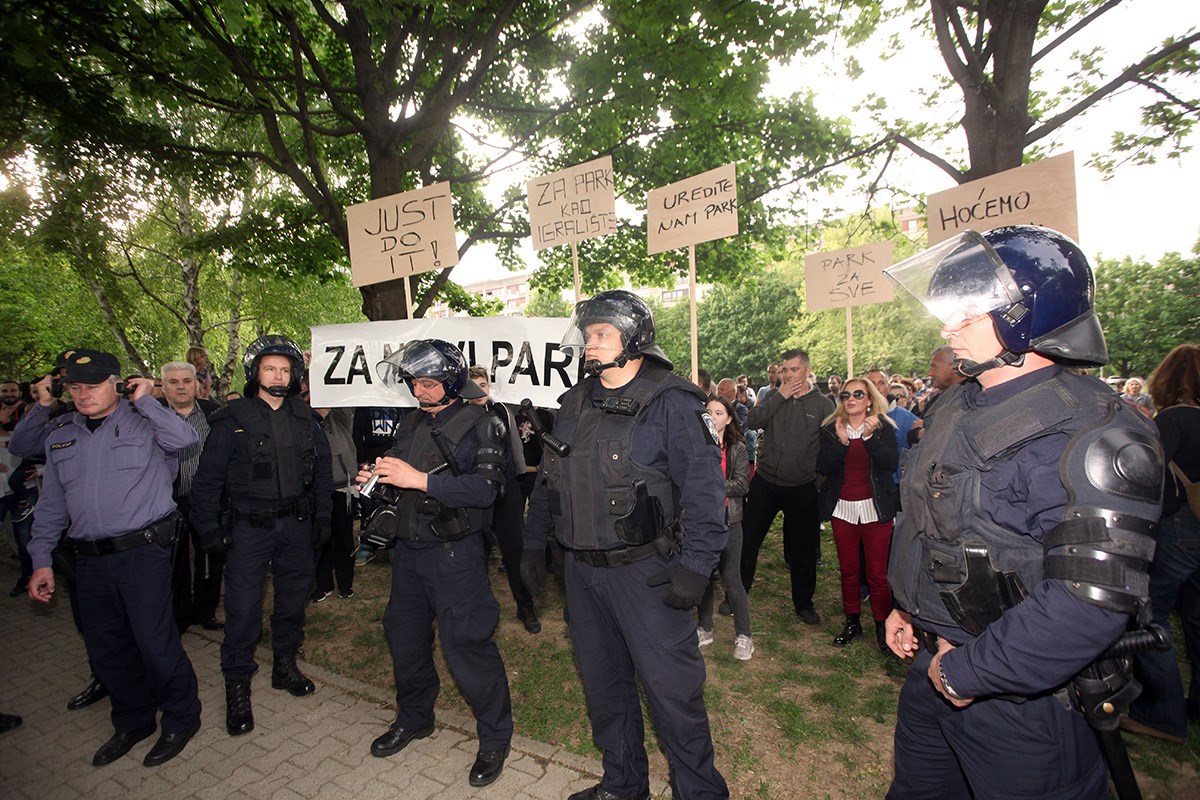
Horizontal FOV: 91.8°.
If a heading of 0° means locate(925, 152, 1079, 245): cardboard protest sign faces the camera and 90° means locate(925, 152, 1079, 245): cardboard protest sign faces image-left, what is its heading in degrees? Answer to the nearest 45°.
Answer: approximately 0°

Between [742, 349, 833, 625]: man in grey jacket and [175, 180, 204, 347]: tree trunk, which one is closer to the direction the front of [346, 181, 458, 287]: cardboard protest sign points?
the man in grey jacket

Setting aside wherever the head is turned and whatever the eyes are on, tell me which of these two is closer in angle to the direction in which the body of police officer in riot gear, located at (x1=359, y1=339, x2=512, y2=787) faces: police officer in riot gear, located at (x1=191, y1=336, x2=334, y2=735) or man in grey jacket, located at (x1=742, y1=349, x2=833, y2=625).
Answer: the police officer in riot gear

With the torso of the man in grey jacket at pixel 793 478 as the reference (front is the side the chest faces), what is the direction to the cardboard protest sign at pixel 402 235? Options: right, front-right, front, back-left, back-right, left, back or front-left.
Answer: right

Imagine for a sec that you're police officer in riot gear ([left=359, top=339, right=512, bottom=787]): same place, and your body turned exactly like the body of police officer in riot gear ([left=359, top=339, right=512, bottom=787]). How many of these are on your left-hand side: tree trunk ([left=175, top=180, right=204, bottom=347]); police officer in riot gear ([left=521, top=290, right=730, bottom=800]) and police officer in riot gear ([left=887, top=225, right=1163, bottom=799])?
2

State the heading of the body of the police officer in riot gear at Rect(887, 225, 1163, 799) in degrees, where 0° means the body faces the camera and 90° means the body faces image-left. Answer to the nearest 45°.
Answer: approximately 45°

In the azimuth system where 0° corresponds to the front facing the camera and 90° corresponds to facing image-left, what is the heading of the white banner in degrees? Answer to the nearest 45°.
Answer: approximately 0°

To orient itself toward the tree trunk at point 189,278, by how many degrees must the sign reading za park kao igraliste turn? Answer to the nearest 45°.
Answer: approximately 135° to its right

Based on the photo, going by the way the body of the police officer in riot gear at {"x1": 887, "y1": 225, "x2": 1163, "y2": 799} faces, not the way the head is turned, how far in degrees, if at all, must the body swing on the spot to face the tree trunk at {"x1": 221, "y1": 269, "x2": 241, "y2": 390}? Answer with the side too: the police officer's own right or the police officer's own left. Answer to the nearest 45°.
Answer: approximately 45° to the police officer's own right

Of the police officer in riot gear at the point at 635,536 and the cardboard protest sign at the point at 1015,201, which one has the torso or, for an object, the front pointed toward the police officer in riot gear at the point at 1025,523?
the cardboard protest sign

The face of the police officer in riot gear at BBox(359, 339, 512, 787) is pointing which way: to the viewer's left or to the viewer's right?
to the viewer's left

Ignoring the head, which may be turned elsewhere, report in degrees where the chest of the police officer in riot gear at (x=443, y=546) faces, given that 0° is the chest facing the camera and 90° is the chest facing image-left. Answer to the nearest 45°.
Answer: approximately 45°

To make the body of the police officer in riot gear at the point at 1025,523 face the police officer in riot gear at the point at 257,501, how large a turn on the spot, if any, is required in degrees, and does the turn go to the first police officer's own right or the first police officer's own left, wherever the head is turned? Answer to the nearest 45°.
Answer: approximately 45° to the first police officer's own right

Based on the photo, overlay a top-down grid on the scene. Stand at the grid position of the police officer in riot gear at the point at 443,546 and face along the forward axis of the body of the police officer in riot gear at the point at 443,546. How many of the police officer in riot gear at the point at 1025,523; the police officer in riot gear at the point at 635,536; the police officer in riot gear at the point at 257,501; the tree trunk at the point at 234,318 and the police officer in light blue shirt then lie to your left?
2

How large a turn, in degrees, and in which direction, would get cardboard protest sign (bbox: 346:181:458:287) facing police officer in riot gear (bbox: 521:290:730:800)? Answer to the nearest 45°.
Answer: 0° — it already faces them
